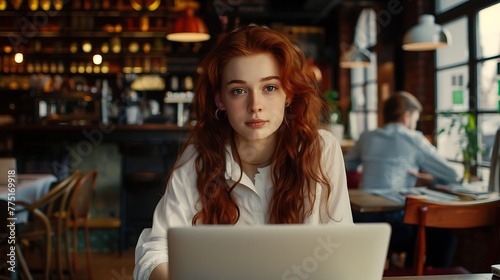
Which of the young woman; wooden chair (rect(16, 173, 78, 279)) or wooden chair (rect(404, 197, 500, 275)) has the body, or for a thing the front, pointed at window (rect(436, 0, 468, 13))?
wooden chair (rect(404, 197, 500, 275))

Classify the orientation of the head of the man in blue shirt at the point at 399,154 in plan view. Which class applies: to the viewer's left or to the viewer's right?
to the viewer's right

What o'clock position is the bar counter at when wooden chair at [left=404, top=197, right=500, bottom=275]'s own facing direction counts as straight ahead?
The bar counter is roughly at 10 o'clock from the wooden chair.

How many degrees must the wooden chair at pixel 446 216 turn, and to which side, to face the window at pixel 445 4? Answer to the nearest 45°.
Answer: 0° — it already faces it

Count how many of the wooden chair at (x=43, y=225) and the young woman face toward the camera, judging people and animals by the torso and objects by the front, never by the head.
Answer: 1

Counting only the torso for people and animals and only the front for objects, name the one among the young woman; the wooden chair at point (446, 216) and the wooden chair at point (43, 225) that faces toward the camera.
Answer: the young woman

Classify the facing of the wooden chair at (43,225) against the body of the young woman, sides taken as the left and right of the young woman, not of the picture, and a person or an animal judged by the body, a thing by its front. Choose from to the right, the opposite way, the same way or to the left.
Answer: to the right

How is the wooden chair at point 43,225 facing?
to the viewer's left

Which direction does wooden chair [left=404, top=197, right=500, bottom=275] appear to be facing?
away from the camera

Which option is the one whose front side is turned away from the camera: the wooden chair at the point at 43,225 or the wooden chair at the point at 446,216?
the wooden chair at the point at 446,216
